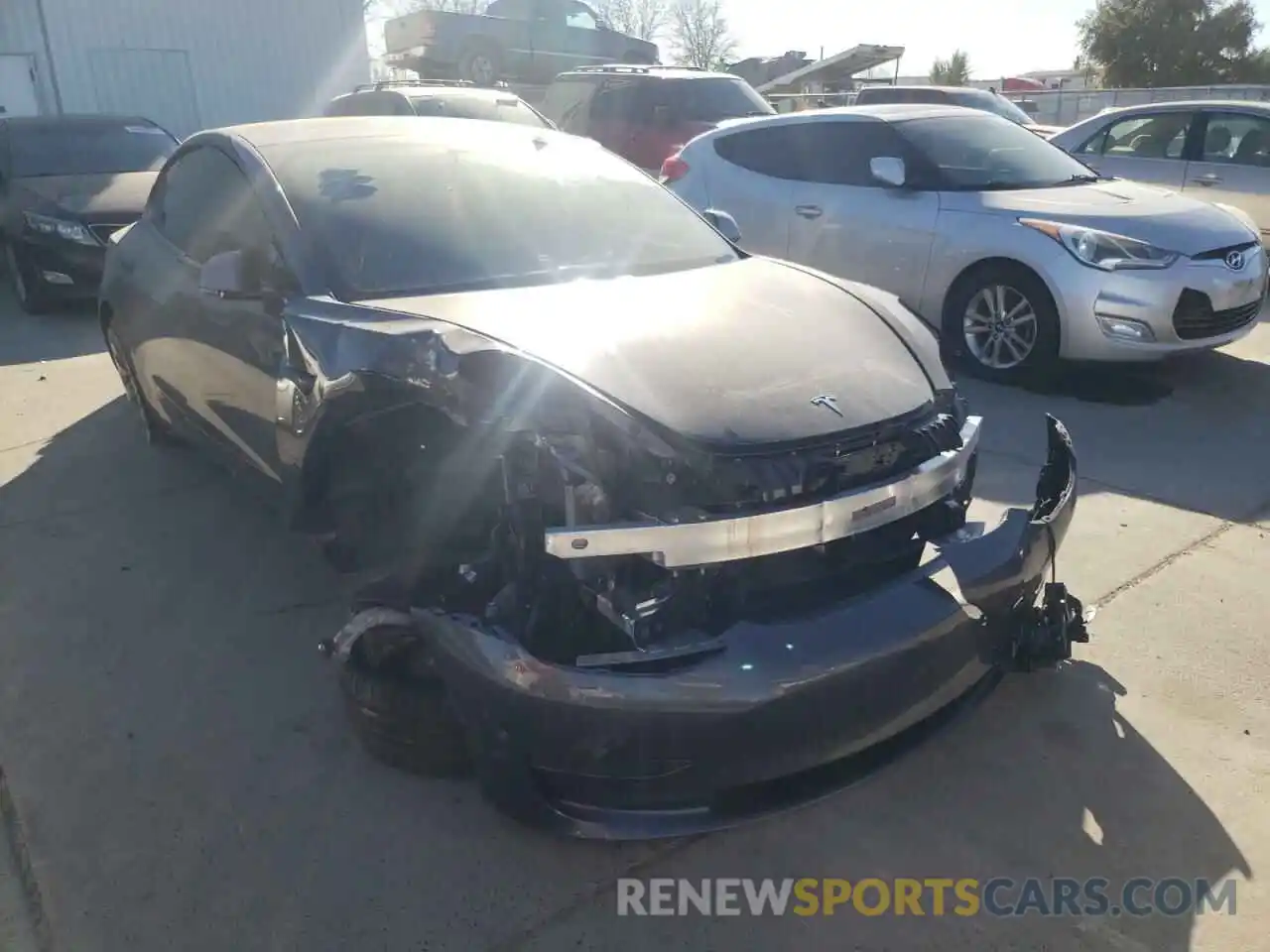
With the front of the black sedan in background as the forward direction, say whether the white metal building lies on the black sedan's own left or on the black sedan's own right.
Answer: on the black sedan's own left

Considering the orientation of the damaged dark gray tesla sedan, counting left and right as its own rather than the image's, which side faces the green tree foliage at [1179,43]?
left

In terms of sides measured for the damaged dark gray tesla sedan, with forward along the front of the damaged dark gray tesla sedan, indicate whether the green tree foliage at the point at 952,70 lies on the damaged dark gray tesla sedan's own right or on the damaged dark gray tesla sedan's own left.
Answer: on the damaged dark gray tesla sedan's own left

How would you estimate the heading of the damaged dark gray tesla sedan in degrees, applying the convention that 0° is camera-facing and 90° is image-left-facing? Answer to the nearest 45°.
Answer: approximately 315°

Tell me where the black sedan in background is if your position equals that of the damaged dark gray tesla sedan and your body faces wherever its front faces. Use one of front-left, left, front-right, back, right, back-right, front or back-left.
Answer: back

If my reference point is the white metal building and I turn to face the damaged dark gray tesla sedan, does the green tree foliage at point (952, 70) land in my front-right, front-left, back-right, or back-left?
back-left
